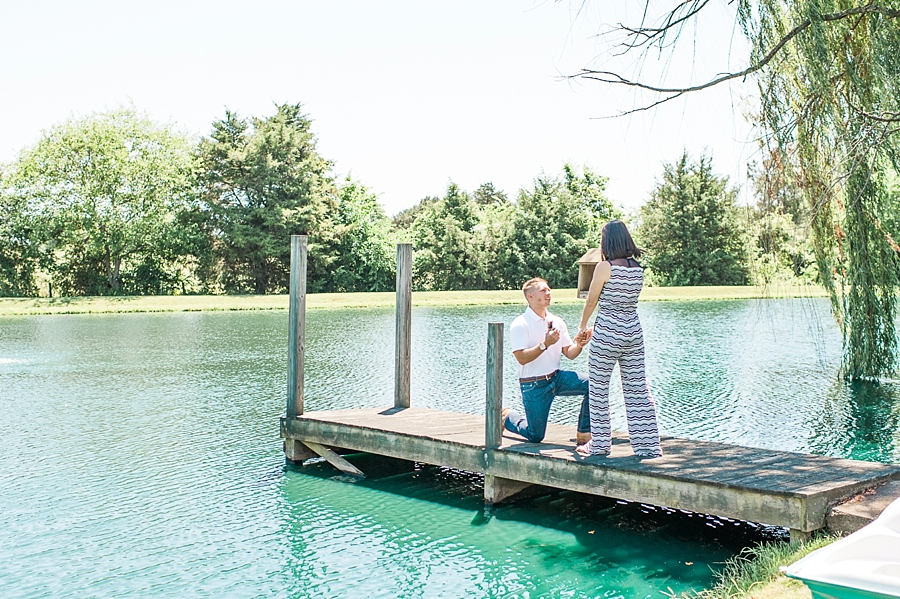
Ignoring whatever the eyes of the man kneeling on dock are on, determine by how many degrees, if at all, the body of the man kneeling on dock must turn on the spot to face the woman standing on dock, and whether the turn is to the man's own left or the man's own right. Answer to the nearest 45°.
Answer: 0° — they already face them

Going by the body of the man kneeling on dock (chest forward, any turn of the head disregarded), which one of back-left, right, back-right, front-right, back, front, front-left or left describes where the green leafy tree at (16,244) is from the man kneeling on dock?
back

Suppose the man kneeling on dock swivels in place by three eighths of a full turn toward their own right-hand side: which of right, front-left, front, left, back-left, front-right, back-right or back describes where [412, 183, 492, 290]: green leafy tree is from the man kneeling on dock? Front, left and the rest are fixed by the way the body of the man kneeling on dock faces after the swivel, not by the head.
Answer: right

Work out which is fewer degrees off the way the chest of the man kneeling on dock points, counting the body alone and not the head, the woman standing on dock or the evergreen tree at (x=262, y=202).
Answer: the woman standing on dock

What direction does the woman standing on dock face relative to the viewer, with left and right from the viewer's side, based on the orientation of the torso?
facing away from the viewer and to the left of the viewer

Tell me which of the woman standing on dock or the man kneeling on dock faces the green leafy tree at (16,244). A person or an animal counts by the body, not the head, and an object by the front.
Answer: the woman standing on dock

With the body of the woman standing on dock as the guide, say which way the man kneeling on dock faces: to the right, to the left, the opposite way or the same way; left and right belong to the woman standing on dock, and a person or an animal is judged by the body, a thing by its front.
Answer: the opposite way

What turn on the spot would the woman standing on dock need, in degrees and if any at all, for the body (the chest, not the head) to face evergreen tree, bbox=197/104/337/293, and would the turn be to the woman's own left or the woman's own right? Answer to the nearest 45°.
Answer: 0° — they already face it

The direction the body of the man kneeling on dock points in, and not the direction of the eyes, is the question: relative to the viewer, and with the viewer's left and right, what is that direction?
facing the viewer and to the right of the viewer

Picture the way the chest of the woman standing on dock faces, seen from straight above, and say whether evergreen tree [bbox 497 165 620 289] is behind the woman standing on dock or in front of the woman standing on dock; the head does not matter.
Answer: in front

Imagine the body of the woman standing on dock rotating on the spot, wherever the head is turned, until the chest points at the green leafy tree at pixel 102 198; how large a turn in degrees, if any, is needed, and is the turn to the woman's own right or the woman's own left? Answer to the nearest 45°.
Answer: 0° — they already face it

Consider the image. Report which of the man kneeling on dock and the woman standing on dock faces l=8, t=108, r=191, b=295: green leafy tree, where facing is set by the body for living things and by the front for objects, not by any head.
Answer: the woman standing on dock

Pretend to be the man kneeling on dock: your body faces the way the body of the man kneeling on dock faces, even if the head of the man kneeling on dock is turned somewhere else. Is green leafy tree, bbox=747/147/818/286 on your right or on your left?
on your left

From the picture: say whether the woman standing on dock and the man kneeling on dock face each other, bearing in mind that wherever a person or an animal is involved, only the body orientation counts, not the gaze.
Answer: yes

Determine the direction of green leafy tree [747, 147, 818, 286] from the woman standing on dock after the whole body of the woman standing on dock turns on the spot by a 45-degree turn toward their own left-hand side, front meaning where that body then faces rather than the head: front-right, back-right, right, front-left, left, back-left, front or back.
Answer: back-right

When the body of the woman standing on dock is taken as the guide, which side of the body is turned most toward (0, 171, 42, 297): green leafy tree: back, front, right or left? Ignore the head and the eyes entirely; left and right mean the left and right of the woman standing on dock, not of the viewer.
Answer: front
